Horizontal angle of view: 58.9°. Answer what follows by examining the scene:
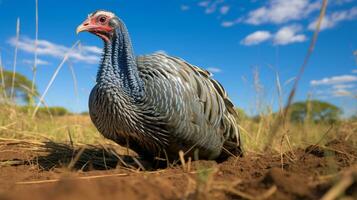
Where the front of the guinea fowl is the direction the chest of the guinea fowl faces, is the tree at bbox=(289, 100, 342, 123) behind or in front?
behind

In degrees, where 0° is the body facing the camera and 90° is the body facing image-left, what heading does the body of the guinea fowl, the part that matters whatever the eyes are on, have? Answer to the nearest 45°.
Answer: approximately 45°
